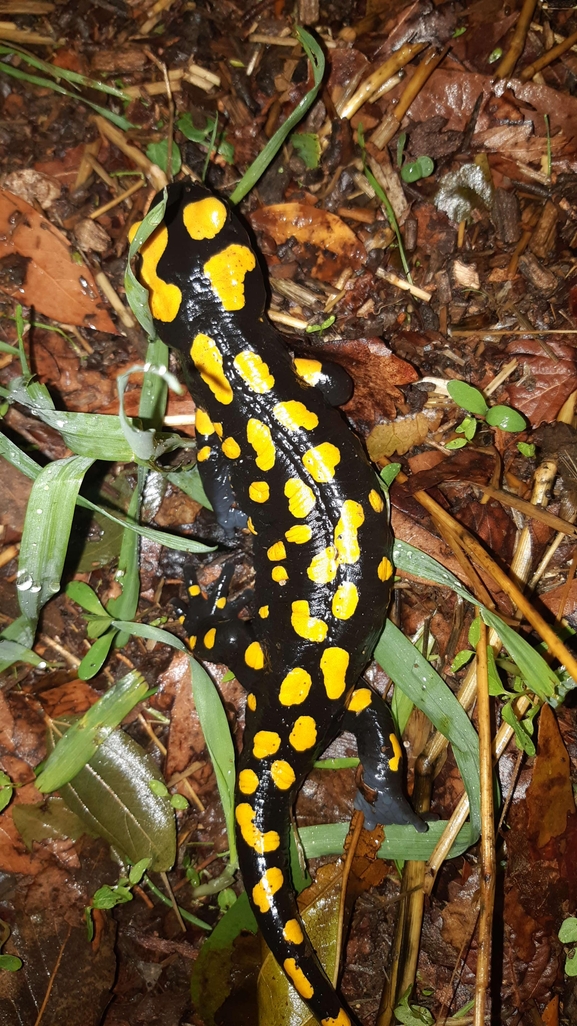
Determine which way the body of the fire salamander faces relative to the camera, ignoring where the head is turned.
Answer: away from the camera
